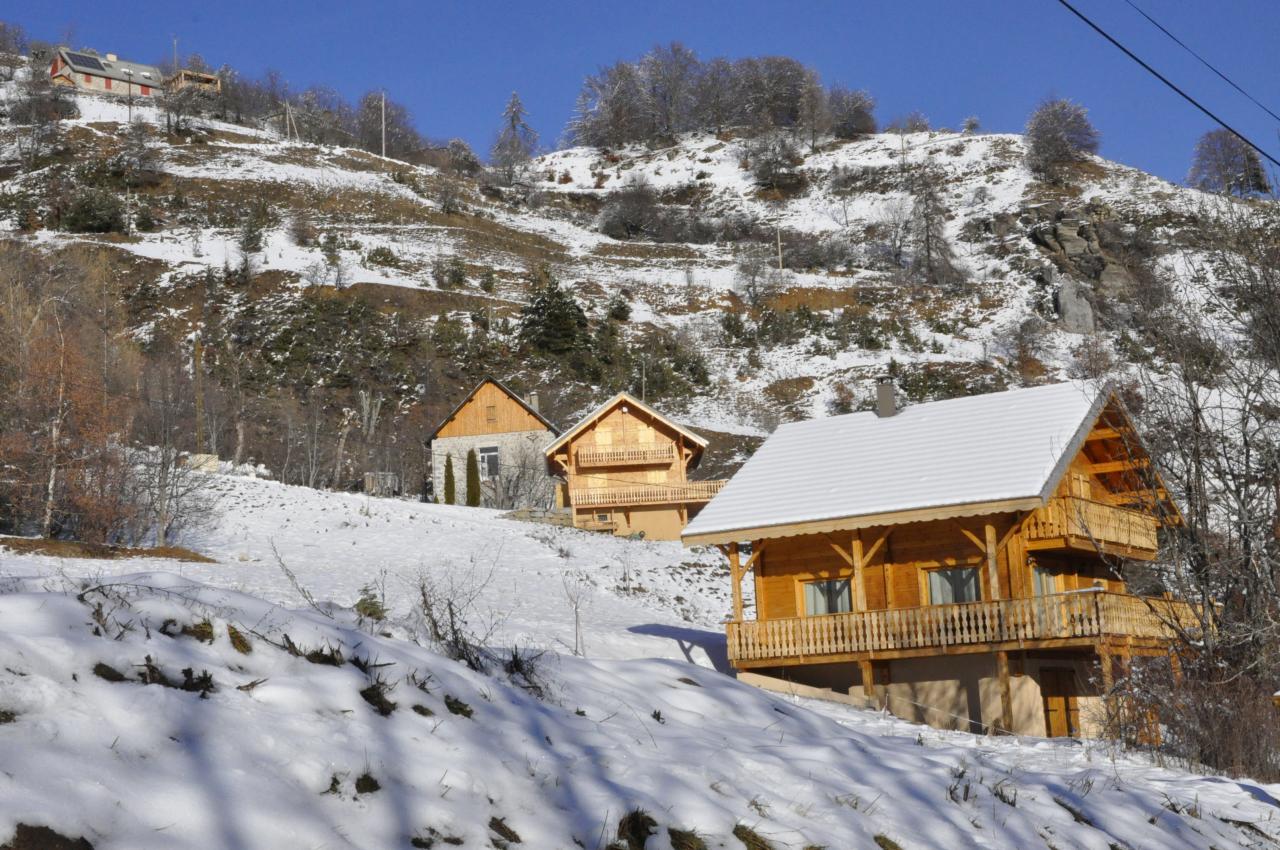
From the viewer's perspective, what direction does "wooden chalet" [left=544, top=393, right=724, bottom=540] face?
toward the camera

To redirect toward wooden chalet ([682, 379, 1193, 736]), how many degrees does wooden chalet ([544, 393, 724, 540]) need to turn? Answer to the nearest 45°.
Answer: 0° — it already faces it

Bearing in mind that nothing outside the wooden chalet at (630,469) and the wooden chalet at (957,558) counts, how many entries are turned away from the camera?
0

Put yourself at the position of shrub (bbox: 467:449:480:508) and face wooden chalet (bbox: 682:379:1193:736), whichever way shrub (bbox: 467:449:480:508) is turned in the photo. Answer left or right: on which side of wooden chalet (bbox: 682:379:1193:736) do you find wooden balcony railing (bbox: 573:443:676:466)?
left

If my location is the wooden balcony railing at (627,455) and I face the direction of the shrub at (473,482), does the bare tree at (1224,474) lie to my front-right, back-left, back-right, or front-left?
back-left
